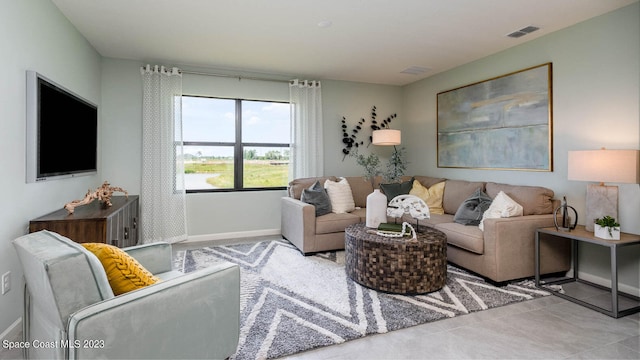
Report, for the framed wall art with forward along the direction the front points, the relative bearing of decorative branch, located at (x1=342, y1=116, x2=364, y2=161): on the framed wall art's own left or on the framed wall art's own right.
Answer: on the framed wall art's own right

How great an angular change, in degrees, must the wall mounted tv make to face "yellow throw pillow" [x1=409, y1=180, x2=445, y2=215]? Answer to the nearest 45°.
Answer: approximately 45° to its left

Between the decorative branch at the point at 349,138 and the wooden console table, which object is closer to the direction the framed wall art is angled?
the wooden console table

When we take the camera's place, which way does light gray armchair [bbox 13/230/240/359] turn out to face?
facing away from the viewer and to the right of the viewer

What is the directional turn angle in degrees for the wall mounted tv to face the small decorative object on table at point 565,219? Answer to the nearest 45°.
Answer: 0° — it already faces it

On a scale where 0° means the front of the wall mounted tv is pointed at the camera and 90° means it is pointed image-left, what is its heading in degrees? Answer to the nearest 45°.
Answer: approximately 315°

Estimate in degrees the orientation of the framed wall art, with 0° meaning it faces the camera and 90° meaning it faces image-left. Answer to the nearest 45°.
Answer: approximately 45°

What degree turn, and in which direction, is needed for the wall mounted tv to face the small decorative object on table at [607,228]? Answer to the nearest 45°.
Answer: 0° — it already faces it

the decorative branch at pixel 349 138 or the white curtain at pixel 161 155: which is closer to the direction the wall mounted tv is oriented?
the decorative branch
